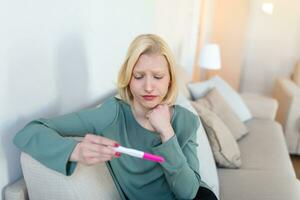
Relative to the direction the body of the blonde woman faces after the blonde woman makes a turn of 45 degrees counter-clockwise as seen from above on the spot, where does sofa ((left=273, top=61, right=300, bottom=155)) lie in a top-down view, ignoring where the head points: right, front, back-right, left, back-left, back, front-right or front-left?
left

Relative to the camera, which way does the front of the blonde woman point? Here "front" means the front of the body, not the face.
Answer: toward the camera

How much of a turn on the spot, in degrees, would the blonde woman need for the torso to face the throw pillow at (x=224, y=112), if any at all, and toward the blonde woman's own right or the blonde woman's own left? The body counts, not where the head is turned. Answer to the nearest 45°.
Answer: approximately 135° to the blonde woman's own left

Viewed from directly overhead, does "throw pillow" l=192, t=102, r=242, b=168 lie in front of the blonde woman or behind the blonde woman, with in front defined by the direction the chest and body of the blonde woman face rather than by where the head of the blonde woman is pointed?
behind

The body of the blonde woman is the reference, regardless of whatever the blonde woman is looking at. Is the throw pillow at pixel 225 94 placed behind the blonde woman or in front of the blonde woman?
behind

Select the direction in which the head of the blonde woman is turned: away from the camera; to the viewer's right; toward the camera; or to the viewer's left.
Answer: toward the camera
